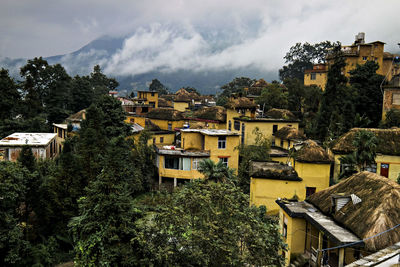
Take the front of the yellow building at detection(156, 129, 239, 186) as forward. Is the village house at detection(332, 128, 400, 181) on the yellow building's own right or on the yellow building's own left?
on the yellow building's own left

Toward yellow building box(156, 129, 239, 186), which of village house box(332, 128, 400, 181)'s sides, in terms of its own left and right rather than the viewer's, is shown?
right

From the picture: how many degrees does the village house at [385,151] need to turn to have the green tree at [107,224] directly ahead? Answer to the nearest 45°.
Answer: approximately 45° to its right

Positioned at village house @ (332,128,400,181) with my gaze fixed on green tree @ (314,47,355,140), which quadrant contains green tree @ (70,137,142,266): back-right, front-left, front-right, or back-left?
back-left

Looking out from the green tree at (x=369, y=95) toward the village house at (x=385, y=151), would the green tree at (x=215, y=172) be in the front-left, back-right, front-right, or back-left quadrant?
front-right

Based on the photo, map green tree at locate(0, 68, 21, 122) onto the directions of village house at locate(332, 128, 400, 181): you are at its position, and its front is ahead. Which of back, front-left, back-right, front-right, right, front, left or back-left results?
right

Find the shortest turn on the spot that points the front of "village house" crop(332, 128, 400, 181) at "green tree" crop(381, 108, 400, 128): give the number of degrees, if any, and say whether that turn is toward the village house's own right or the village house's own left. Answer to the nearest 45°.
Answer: approximately 180°

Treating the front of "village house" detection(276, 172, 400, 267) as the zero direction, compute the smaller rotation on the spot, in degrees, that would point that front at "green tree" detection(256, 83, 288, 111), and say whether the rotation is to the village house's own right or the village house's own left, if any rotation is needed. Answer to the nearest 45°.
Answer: approximately 135° to the village house's own right

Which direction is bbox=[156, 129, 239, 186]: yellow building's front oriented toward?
toward the camera

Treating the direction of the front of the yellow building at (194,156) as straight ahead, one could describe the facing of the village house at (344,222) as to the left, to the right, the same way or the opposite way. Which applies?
to the right

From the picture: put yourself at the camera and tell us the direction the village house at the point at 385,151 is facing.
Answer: facing the viewer

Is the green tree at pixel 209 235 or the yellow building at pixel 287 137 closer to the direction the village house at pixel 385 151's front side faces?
the green tree

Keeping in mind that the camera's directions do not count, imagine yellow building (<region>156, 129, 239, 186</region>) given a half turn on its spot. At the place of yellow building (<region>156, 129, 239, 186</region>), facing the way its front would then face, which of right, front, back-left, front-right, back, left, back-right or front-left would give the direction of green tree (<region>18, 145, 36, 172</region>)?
back-left

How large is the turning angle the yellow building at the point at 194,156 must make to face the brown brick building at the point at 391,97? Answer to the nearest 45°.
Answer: approximately 90° to its left

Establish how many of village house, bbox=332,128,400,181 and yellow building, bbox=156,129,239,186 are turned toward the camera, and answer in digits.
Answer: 2

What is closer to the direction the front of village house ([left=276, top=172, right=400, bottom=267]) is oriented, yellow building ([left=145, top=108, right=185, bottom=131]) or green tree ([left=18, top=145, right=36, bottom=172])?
the green tree

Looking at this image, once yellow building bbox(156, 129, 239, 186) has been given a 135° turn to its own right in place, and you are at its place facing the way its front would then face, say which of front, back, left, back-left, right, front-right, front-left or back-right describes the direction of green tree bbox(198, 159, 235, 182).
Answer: back-left
